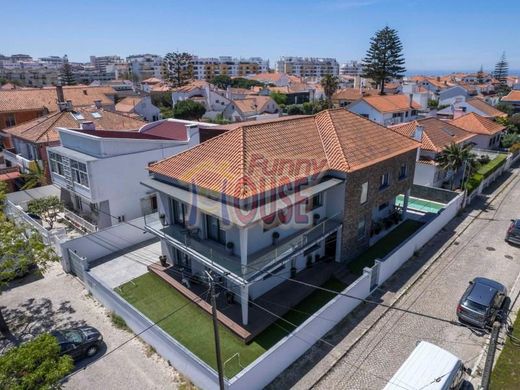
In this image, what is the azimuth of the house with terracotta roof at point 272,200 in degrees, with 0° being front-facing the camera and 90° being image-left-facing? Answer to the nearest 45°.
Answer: approximately 45°

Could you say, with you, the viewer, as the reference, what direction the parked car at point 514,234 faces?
facing away from the viewer and to the right of the viewer

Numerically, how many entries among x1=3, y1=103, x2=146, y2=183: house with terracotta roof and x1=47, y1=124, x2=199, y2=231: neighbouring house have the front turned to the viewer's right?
0

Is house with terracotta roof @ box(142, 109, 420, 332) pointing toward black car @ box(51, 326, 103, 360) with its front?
yes

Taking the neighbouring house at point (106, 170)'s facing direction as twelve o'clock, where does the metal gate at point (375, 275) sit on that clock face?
The metal gate is roughly at 9 o'clock from the neighbouring house.

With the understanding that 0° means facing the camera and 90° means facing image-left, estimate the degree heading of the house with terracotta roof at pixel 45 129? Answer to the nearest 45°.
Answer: approximately 45°

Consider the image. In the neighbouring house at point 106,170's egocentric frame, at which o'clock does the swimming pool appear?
The swimming pool is roughly at 8 o'clock from the neighbouring house.

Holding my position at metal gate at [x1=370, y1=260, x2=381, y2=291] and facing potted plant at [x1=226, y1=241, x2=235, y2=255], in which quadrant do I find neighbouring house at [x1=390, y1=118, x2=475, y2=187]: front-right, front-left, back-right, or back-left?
back-right

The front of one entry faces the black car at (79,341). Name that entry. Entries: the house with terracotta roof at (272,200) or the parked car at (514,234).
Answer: the house with terracotta roof

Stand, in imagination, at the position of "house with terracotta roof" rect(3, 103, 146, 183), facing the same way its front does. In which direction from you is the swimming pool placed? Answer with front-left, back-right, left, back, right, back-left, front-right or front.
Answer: left

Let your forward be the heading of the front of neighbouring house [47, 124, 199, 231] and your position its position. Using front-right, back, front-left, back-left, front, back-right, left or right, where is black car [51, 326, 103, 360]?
front-left

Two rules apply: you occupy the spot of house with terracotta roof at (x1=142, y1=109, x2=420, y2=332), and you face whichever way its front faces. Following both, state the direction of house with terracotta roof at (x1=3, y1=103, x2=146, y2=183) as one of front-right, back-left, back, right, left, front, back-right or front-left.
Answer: right

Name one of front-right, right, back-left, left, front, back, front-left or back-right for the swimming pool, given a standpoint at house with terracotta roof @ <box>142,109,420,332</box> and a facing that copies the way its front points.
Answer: back

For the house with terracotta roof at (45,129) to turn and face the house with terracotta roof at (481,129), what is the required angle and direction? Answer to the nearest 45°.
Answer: approximately 135° to its left

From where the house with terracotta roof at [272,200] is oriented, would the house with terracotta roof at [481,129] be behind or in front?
behind

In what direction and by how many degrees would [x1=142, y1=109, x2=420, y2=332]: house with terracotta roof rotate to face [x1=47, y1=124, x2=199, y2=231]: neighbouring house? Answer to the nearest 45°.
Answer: approximately 90° to its right
